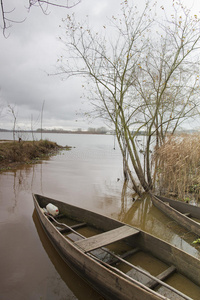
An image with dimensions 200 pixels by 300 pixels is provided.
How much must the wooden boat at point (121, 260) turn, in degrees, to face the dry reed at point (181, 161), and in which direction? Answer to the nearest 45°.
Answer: approximately 90° to its right

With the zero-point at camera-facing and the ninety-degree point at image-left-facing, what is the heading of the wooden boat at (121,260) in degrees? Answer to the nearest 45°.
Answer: approximately 135°

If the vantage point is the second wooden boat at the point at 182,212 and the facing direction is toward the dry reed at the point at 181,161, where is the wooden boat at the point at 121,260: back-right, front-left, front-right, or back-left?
back-left

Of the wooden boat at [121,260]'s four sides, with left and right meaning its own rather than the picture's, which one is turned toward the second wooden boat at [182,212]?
right
